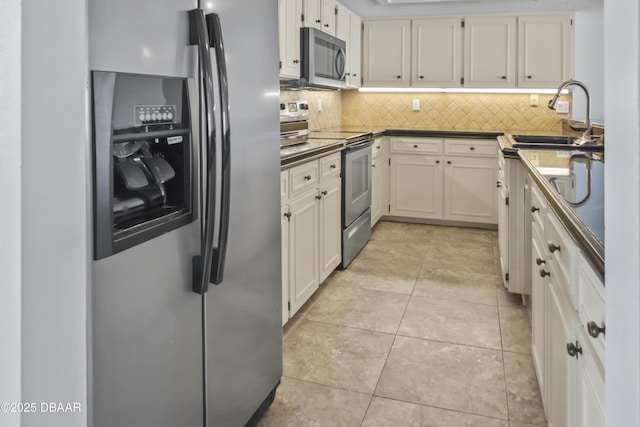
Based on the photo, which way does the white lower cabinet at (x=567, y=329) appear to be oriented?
to the viewer's left

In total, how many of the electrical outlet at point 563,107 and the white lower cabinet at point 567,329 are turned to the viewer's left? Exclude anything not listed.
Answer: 1

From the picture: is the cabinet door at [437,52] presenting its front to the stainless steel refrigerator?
yes

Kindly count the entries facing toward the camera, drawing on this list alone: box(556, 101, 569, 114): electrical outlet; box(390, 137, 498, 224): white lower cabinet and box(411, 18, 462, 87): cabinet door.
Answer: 3

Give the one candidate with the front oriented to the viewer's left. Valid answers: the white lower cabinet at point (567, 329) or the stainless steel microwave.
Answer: the white lower cabinet

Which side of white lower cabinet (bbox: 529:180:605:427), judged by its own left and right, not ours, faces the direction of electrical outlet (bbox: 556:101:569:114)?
right

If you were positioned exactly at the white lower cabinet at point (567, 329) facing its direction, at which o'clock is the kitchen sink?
The kitchen sink is roughly at 3 o'clock from the white lower cabinet.

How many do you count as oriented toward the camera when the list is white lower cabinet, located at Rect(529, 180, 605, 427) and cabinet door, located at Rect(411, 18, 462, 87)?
1

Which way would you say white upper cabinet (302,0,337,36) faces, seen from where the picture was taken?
facing the viewer and to the right of the viewer

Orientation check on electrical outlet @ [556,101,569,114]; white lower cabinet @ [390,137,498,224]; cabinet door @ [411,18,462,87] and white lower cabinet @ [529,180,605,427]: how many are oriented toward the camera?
3

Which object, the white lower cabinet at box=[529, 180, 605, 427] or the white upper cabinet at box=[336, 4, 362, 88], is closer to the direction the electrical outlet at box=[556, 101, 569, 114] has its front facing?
the white lower cabinet

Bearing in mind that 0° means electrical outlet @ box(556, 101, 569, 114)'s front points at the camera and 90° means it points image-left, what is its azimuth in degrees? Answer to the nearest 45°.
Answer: approximately 0°

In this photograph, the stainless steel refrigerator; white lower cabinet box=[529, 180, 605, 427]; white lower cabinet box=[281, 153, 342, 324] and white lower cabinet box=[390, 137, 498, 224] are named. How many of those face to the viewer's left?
1

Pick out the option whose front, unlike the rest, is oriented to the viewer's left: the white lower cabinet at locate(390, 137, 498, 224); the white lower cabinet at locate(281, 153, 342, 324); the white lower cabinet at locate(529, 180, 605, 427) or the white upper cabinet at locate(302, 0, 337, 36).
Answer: the white lower cabinet at locate(529, 180, 605, 427)
